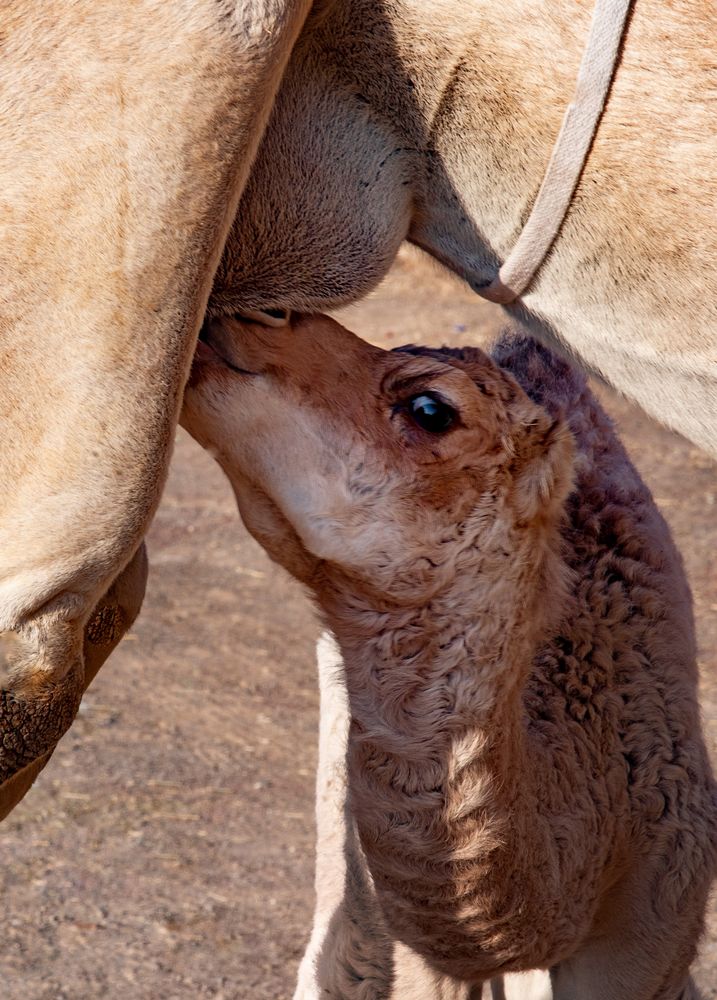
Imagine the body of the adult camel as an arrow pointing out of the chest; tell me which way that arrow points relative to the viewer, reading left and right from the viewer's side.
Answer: facing to the right of the viewer

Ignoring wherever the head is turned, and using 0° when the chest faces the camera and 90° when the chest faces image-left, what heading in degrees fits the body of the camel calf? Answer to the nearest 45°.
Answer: approximately 45°

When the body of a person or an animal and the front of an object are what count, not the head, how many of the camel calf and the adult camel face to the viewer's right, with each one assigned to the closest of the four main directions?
1
